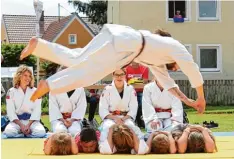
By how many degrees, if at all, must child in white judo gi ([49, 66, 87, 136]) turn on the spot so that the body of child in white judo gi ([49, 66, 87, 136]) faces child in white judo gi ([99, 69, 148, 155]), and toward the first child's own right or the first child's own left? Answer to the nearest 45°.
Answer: approximately 45° to the first child's own left

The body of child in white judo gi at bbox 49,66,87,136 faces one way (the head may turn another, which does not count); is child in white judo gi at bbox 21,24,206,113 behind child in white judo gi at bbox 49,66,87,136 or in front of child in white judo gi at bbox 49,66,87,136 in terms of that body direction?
in front

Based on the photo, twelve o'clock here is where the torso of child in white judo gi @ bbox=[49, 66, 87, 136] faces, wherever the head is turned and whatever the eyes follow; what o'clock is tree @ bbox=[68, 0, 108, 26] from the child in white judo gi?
The tree is roughly at 6 o'clock from the child in white judo gi.

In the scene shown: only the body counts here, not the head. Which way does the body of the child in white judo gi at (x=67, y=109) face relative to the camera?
toward the camera

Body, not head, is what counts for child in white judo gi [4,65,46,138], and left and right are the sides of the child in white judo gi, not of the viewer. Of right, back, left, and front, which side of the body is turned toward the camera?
front

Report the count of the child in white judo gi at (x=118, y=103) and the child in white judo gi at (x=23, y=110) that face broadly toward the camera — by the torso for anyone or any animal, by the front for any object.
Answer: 2

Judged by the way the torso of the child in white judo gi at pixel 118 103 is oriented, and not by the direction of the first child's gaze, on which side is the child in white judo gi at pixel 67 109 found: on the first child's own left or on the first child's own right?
on the first child's own right

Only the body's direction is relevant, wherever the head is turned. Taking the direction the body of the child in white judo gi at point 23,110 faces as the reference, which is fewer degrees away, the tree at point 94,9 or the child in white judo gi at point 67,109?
the child in white judo gi

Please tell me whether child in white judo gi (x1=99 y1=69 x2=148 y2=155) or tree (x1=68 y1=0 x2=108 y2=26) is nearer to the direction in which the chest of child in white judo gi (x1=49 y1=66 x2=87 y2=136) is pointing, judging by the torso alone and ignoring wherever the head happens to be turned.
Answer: the child in white judo gi

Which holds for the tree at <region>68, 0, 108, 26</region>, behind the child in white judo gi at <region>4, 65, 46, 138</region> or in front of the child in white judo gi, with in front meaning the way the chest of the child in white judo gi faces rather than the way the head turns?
behind
